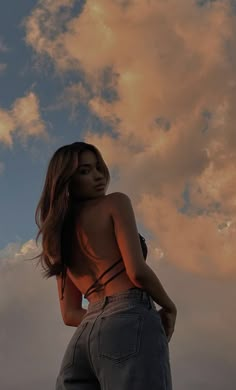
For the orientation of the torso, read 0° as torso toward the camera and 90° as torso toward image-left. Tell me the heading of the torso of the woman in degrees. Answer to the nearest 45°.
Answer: approximately 225°
